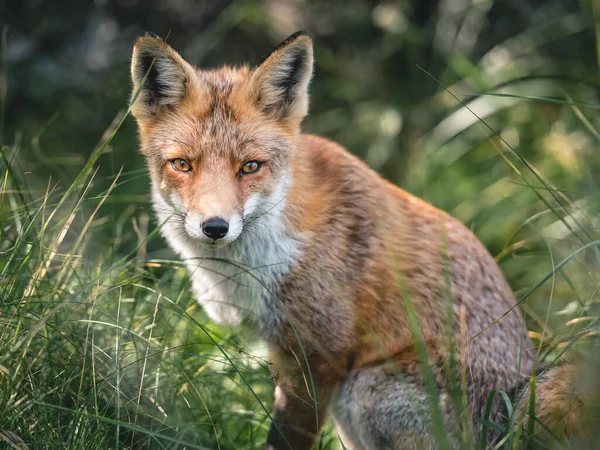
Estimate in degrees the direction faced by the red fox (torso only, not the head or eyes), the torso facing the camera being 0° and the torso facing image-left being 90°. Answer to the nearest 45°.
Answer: approximately 45°
